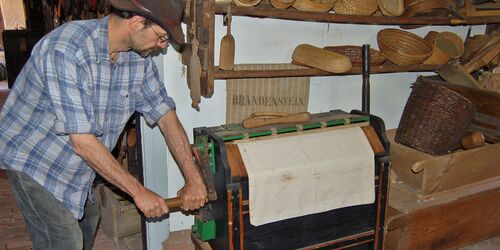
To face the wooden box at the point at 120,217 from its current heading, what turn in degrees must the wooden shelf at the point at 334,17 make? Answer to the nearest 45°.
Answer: approximately 90° to its right

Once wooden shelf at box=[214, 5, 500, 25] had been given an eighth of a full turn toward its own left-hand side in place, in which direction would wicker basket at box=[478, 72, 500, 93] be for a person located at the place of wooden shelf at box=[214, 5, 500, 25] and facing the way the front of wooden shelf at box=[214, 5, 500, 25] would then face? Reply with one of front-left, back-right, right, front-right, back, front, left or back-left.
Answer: left

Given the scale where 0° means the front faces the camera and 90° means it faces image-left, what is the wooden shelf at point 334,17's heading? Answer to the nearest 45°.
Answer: approximately 0°

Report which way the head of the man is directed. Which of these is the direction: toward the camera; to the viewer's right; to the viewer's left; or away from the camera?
to the viewer's right
